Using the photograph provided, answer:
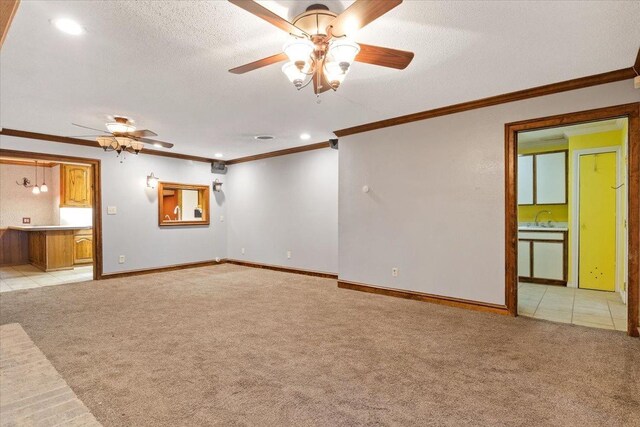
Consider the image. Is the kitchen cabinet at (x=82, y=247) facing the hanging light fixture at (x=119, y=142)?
yes

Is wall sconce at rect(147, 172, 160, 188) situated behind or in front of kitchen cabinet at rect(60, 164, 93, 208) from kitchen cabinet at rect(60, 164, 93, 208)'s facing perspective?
in front

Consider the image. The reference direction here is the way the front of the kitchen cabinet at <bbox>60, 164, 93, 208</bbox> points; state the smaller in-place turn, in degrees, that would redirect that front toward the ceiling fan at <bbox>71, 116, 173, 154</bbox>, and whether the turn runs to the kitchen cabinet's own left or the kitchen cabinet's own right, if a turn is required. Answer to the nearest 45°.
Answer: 0° — it already faces it

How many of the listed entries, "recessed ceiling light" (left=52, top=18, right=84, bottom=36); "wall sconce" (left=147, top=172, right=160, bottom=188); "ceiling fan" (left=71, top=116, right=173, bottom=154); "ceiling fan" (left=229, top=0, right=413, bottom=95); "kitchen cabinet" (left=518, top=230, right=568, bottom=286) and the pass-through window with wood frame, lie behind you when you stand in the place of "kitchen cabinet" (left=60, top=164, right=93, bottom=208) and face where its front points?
0

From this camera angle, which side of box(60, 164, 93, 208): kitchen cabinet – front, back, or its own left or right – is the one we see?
front

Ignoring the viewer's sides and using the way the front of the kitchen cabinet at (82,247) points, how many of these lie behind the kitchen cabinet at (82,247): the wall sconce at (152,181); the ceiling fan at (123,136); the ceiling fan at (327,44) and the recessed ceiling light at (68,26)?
0

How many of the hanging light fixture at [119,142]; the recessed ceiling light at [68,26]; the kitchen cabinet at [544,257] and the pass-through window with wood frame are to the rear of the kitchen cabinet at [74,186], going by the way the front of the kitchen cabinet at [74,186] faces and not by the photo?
0

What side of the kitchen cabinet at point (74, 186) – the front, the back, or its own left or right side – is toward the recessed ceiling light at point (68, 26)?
front

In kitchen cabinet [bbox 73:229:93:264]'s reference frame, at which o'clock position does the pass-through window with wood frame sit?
The pass-through window with wood frame is roughly at 10 o'clock from the kitchen cabinet.

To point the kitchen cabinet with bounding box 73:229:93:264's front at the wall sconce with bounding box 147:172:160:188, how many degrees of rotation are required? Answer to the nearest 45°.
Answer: approximately 45° to its left

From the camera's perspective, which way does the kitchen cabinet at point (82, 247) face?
toward the camera

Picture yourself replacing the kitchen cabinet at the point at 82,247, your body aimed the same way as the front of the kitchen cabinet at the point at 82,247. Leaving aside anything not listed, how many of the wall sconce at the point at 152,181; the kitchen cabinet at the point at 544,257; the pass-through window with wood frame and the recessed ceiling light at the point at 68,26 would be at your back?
0

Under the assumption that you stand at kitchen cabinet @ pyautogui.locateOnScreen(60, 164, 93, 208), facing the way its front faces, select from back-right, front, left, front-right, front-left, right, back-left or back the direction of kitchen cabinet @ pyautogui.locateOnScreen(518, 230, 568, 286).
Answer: front-left

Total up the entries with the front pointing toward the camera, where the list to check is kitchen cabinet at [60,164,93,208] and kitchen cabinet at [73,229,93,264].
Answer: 2

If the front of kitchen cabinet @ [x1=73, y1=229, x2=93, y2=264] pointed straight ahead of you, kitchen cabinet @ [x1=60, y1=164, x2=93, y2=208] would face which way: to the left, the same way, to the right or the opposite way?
the same way

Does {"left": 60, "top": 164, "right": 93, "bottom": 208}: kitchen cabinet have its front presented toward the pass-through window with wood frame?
no
